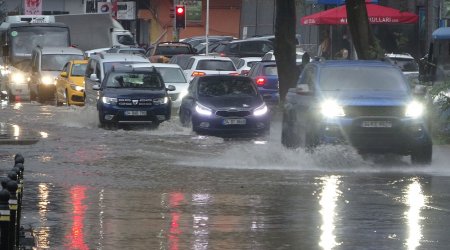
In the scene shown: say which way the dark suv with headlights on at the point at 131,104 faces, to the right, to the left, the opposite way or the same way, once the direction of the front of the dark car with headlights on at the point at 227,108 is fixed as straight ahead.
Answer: the same way

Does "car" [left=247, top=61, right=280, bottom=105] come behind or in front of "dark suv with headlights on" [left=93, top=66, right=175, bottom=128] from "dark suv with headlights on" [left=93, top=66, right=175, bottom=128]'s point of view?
behind

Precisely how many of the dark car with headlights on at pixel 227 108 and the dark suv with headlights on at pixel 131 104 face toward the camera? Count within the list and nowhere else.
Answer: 2

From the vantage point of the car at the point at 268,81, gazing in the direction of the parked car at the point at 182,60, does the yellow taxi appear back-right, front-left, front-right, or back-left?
front-left

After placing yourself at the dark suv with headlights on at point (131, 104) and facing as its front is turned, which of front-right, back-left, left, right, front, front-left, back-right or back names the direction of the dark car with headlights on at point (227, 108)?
front-left

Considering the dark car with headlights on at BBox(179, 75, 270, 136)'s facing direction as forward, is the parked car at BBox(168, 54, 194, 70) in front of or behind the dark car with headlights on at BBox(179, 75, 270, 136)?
behind

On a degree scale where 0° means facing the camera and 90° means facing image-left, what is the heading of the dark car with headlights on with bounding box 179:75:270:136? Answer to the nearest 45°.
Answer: approximately 0°

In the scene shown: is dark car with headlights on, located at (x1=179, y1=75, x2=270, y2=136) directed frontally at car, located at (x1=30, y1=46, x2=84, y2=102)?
no

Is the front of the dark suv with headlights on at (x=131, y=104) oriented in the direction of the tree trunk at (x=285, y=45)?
no

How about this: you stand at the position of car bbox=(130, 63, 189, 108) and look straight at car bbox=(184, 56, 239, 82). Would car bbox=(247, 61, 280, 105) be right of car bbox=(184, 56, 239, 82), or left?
right

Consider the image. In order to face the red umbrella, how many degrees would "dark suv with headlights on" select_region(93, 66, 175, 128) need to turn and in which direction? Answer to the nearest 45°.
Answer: approximately 135° to its left

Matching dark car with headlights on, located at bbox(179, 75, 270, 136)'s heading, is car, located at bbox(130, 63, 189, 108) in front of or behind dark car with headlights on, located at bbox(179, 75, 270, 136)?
behind

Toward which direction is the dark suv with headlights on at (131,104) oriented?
toward the camera

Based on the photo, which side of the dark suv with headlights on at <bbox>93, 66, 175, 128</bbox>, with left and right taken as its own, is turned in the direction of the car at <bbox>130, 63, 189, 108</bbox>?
back
